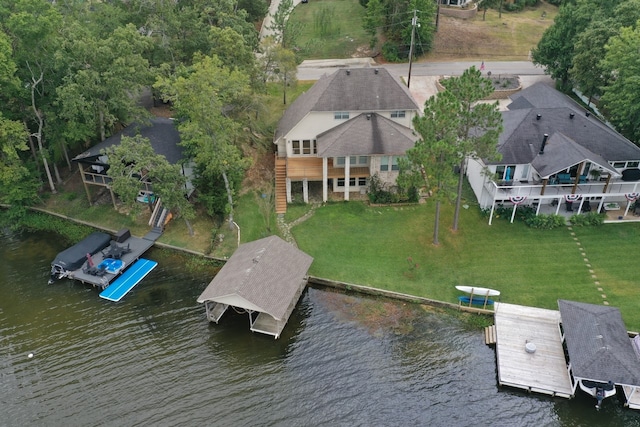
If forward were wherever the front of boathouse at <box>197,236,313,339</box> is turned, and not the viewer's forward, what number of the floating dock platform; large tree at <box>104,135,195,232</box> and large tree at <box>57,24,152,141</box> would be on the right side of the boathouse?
3

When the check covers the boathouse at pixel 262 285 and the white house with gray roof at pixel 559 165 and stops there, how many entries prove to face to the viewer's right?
0

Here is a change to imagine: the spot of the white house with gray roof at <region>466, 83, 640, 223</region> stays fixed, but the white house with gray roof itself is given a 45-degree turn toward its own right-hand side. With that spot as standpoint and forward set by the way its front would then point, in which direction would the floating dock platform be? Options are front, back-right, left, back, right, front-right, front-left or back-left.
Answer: front

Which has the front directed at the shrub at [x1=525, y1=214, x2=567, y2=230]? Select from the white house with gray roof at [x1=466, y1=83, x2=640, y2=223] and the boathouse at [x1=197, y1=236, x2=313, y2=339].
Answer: the white house with gray roof

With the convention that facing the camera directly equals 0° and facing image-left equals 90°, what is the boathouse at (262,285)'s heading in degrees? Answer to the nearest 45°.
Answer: approximately 45°

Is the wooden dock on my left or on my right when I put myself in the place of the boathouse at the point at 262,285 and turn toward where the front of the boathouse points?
on my left

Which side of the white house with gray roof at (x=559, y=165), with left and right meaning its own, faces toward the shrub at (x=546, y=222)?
back

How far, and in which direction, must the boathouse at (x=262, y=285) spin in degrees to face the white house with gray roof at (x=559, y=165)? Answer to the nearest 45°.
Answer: approximately 135° to its left

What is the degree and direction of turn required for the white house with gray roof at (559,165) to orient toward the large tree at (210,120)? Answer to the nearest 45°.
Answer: approximately 90° to its left

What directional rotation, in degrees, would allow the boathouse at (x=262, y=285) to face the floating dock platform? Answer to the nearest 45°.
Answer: approximately 90° to its right

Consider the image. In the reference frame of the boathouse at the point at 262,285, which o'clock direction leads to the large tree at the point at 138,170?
The large tree is roughly at 3 o'clock from the boathouse.
